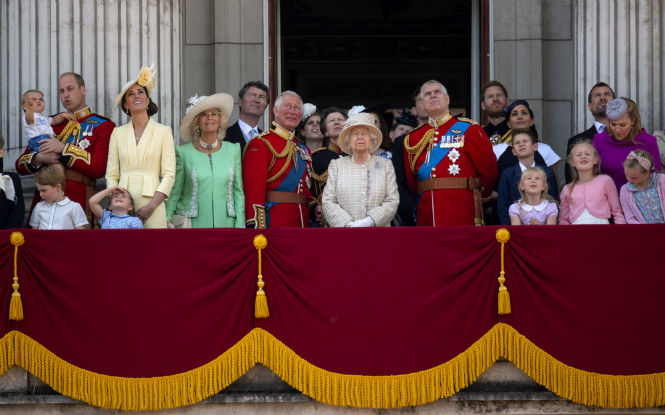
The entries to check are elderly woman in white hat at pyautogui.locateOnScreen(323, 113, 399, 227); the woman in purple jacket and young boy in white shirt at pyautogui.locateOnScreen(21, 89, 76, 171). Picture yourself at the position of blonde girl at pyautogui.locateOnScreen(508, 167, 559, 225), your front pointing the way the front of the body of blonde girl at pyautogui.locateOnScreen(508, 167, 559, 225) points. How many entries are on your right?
2

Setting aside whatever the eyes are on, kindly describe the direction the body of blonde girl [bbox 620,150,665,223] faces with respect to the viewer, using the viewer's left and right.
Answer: facing the viewer and to the left of the viewer

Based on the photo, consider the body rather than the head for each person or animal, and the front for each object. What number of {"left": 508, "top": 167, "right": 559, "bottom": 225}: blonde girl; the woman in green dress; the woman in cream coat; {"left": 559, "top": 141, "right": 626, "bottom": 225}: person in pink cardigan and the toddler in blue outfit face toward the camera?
5

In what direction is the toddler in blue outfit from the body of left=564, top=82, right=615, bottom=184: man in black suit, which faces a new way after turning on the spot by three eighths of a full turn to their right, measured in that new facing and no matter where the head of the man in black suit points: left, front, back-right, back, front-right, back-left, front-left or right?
left

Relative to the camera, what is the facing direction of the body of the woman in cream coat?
toward the camera

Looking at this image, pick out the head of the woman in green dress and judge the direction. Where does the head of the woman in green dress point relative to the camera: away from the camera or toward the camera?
toward the camera

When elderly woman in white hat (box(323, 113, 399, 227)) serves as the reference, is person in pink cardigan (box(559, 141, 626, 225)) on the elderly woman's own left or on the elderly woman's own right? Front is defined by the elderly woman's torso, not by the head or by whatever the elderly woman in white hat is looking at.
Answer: on the elderly woman's own left

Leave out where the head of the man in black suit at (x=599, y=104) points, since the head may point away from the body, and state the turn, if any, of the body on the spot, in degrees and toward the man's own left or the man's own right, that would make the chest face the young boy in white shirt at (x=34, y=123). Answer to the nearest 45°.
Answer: approximately 45° to the man's own right

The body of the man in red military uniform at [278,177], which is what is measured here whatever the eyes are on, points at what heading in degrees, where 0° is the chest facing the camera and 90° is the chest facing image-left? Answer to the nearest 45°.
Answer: approximately 315°

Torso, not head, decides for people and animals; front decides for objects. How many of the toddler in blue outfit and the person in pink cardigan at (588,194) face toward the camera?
2

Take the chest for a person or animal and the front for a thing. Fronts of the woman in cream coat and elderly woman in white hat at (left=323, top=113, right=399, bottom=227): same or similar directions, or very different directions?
same or similar directions

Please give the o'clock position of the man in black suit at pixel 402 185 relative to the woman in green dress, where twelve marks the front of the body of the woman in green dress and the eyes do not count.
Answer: The man in black suit is roughly at 9 o'clock from the woman in green dress.

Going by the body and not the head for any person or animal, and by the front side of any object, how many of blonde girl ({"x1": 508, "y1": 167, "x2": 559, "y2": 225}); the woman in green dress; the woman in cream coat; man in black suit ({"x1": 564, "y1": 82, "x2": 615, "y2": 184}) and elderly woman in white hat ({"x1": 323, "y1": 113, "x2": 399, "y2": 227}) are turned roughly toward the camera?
5

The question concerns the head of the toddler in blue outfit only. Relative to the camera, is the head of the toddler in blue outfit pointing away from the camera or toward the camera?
toward the camera

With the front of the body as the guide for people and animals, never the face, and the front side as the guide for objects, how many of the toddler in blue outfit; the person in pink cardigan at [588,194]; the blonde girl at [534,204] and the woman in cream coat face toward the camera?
4

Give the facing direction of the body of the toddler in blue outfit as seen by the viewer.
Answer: toward the camera

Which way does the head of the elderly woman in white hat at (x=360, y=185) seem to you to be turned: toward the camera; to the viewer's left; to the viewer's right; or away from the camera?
toward the camera

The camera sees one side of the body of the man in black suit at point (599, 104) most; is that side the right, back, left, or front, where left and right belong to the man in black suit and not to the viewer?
front
